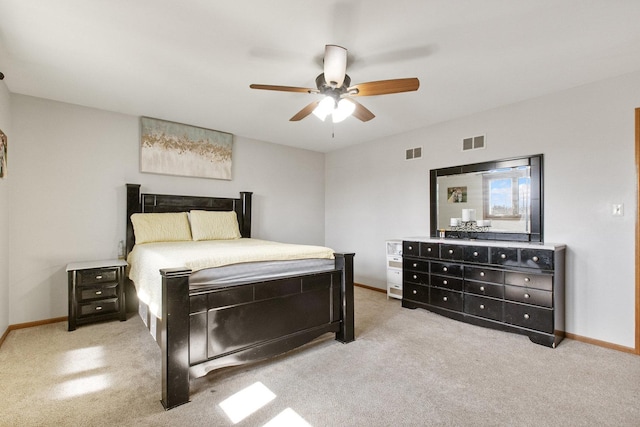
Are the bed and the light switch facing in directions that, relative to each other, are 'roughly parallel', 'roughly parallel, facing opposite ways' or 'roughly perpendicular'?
roughly perpendicular

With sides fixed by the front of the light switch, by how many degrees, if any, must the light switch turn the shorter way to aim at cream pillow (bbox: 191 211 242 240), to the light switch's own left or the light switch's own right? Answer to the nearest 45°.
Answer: approximately 45° to the light switch's own right

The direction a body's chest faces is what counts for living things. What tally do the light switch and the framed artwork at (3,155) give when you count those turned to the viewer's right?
1

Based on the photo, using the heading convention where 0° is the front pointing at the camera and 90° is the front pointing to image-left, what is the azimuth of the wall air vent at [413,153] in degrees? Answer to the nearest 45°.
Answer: approximately 45°

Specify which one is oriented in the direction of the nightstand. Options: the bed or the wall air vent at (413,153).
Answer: the wall air vent

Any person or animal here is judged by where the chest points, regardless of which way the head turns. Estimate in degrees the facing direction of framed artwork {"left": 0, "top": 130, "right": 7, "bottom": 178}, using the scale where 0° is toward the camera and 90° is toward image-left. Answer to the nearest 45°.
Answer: approximately 270°

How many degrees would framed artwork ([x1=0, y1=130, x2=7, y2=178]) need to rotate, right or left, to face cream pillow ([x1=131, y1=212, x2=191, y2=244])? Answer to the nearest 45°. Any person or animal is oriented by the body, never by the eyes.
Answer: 0° — it already faces it

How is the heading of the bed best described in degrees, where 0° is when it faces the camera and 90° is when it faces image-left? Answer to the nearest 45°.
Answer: approximately 315°
